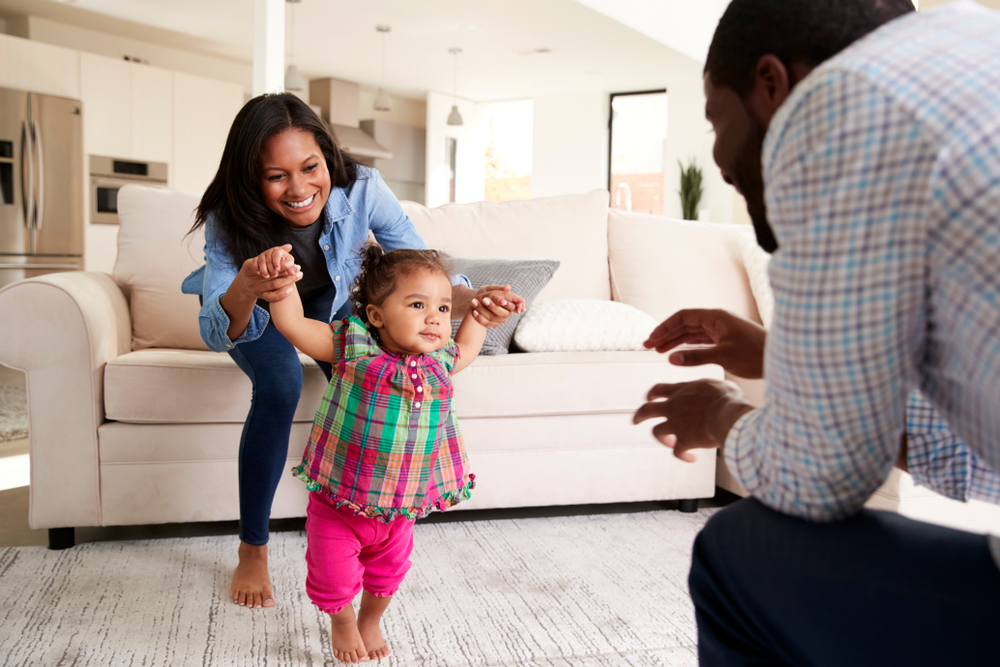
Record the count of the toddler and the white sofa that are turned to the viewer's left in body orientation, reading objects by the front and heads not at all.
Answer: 0

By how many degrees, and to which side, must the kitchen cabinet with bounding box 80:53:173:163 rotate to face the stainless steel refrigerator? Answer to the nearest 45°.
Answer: approximately 90° to its right

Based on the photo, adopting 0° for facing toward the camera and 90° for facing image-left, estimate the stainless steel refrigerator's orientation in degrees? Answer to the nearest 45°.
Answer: approximately 315°

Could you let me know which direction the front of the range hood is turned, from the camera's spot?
facing the viewer and to the right of the viewer

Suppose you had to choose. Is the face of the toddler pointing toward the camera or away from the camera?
toward the camera

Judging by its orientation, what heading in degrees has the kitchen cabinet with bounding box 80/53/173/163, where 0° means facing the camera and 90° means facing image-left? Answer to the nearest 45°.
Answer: approximately 315°

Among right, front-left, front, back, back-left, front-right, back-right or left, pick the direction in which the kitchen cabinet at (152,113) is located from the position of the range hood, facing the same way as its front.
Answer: right

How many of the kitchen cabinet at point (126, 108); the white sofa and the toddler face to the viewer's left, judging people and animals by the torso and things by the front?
0

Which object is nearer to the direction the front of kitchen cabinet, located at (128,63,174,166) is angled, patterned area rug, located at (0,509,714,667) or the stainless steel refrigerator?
the patterned area rug

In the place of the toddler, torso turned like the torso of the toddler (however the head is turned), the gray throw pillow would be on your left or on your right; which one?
on your left

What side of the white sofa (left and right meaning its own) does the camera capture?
front

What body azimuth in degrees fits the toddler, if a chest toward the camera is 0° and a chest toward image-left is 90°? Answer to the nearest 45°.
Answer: approximately 315°

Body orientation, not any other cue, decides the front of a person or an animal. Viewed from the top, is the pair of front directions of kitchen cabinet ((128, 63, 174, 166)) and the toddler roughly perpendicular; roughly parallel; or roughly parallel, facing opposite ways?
roughly parallel
